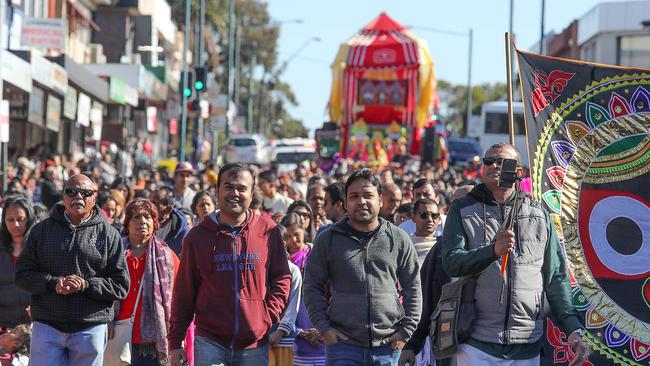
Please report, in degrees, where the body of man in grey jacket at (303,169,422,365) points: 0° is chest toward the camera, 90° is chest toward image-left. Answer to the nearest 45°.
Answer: approximately 0°

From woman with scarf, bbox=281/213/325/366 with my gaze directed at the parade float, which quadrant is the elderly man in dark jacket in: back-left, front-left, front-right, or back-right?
back-left

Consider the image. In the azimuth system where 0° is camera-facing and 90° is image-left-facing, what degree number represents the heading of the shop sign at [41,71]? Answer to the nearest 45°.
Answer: approximately 315°

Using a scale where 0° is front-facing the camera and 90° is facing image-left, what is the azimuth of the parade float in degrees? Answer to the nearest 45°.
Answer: approximately 0°

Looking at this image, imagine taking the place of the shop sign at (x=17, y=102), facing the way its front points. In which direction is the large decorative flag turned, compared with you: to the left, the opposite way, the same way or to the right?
to the right

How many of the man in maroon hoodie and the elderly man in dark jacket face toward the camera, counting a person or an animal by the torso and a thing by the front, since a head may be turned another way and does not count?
2
